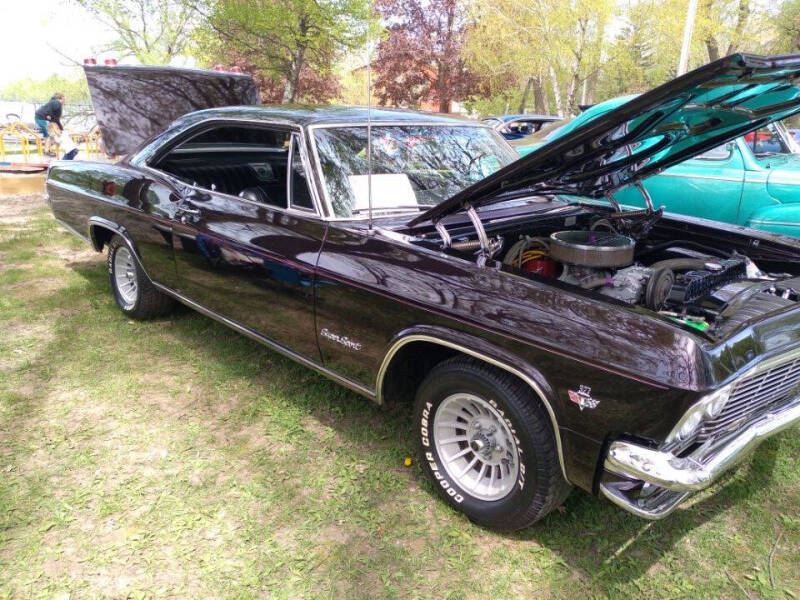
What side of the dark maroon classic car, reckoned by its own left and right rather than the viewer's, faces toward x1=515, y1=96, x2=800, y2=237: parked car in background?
left

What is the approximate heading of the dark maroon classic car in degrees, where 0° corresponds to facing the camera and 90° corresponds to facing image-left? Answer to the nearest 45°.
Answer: approximately 315°

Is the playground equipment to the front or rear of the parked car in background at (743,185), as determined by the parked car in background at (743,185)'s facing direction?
to the rear

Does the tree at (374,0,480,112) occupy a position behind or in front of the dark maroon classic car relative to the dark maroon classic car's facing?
behind

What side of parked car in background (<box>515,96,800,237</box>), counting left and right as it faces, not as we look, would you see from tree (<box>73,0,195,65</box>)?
back

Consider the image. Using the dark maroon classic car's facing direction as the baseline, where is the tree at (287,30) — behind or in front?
behind
